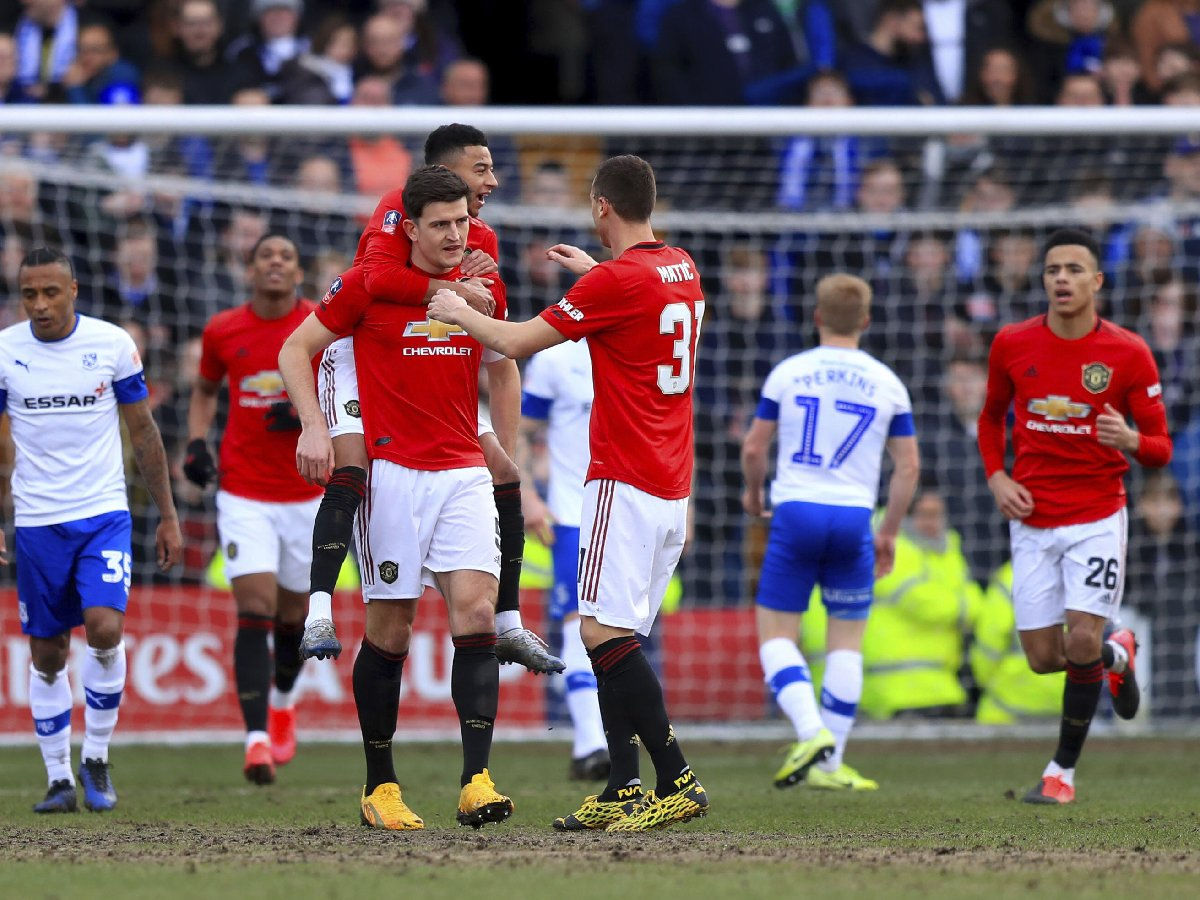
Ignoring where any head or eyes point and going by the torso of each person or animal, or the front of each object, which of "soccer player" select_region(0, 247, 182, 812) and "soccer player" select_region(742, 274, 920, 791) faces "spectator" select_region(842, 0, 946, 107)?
"soccer player" select_region(742, 274, 920, 791)

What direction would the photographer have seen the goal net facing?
facing the viewer

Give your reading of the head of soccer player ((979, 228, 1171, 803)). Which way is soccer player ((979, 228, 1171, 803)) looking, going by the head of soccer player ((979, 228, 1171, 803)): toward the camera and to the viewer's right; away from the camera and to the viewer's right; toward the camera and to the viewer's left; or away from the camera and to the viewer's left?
toward the camera and to the viewer's left

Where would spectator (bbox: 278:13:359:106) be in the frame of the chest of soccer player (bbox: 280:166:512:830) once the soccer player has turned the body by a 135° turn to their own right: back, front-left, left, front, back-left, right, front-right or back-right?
right

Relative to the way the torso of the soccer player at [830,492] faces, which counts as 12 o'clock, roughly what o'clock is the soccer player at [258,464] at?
the soccer player at [258,464] is roughly at 9 o'clock from the soccer player at [830,492].

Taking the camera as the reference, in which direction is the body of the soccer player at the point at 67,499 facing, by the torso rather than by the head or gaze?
toward the camera

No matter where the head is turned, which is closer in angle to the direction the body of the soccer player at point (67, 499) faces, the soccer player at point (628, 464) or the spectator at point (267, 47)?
the soccer player

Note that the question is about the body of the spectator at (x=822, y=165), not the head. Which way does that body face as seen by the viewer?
toward the camera

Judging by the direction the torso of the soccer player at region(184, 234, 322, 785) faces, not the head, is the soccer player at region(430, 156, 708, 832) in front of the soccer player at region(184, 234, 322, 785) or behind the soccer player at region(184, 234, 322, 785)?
in front

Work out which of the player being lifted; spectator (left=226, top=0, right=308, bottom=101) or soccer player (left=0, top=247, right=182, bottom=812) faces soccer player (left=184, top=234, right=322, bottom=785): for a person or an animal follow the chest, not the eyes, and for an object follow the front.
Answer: the spectator

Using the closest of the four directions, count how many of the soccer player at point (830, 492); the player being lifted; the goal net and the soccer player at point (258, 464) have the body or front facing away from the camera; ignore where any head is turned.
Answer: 1

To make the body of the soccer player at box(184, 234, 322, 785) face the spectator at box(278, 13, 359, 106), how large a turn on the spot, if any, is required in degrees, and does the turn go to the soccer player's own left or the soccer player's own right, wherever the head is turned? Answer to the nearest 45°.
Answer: approximately 180°

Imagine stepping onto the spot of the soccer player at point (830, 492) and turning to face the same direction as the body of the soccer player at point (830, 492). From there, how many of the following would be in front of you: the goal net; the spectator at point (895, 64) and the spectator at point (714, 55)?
3

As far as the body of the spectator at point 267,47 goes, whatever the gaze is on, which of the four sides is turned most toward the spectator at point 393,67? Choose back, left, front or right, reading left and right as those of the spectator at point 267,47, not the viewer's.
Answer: left

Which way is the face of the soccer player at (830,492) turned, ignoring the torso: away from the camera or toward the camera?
away from the camera
